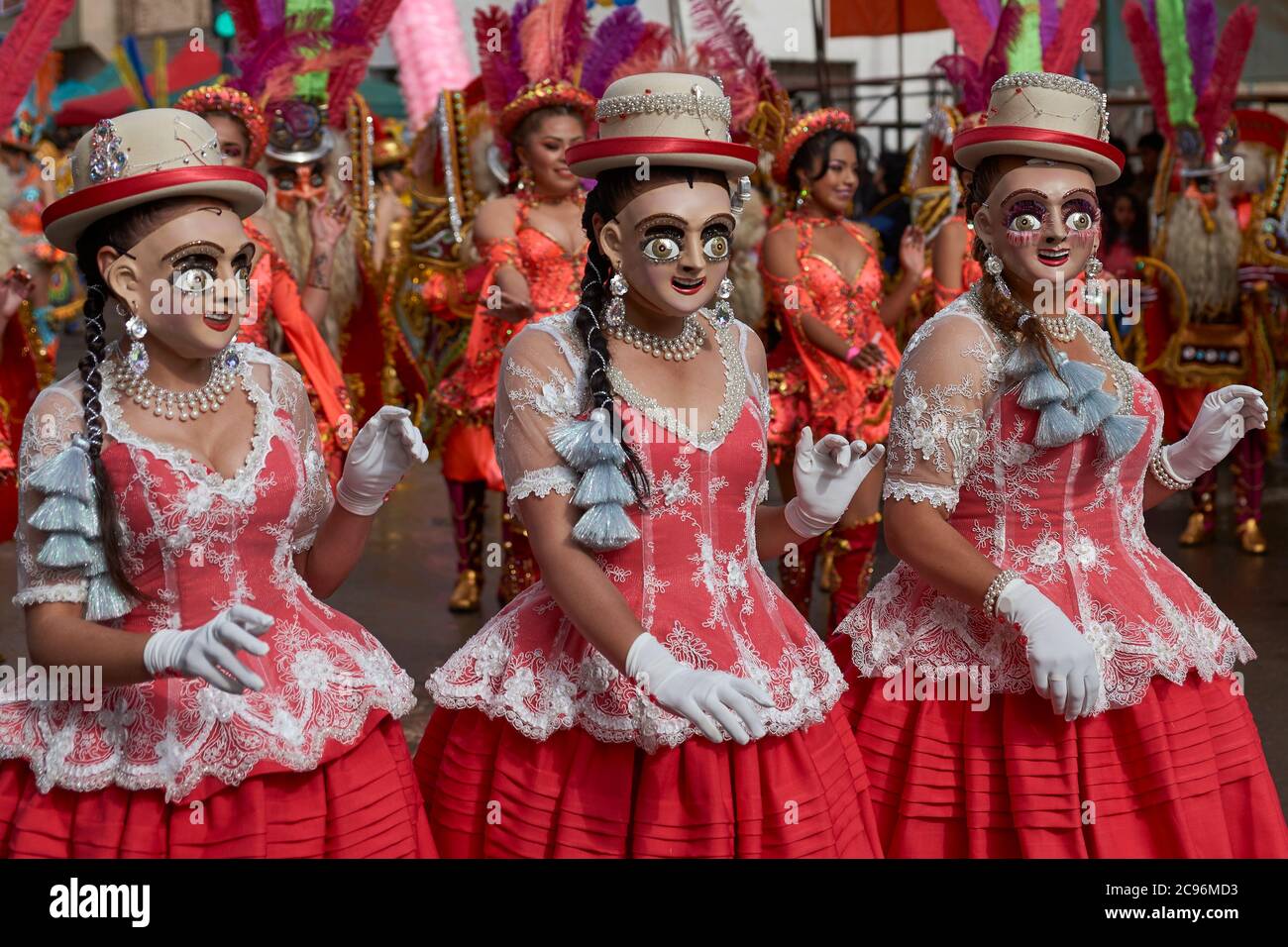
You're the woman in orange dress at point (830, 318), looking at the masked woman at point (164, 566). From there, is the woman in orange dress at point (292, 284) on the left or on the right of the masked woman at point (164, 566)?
right

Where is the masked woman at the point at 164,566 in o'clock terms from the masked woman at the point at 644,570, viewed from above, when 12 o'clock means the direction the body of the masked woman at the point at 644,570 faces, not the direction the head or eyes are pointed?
the masked woman at the point at 164,566 is roughly at 4 o'clock from the masked woman at the point at 644,570.

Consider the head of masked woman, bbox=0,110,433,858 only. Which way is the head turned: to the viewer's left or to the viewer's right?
to the viewer's right

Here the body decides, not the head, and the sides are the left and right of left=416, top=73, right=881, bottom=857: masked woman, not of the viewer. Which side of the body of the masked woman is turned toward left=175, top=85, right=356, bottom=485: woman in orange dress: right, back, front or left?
back

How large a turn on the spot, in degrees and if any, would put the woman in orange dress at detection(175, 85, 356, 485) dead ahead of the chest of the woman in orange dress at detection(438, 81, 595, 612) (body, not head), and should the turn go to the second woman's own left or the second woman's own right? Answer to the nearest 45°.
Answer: approximately 135° to the second woman's own right

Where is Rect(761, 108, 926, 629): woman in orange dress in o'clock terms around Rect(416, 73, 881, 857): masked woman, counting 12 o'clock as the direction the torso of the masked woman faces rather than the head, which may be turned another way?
The woman in orange dress is roughly at 8 o'clock from the masked woman.

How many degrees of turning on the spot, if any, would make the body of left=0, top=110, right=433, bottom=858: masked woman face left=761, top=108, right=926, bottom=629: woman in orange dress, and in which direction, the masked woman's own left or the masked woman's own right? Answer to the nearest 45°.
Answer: approximately 90° to the masked woman's own left

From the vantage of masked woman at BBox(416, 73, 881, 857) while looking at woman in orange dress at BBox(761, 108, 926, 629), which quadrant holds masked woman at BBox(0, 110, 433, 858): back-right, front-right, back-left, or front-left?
back-left
